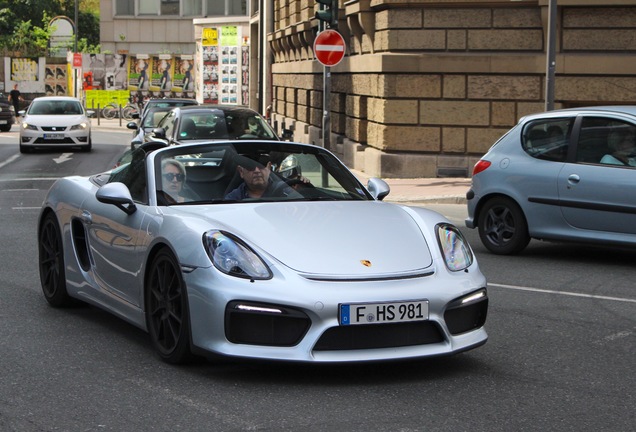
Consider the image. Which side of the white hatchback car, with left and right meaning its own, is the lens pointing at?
front

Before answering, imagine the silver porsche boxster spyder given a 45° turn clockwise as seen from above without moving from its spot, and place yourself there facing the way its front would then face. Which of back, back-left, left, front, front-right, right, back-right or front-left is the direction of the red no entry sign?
back

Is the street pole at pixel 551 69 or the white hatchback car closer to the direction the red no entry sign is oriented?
the street pole

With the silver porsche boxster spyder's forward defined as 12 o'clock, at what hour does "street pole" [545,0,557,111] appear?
The street pole is roughly at 8 o'clock from the silver porsche boxster spyder.

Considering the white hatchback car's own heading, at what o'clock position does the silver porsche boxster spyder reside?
The silver porsche boxster spyder is roughly at 12 o'clock from the white hatchback car.

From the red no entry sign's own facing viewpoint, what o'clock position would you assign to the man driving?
The man driving is roughly at 12 o'clock from the red no entry sign.

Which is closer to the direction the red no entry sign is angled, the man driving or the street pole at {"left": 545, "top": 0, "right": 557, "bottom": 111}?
the man driving

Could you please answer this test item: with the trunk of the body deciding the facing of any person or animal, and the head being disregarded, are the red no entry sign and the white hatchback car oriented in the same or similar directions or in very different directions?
same or similar directions

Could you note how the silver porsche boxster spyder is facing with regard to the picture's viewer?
facing the viewer and to the right of the viewer

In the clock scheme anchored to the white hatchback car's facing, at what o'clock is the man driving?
The man driving is roughly at 12 o'clock from the white hatchback car.

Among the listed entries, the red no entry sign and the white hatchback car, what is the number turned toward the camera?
2

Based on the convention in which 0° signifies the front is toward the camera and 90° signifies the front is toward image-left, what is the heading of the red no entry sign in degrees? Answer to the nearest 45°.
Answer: approximately 0°
